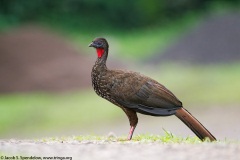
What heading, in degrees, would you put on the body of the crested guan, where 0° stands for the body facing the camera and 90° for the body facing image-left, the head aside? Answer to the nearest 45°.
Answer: approximately 90°
